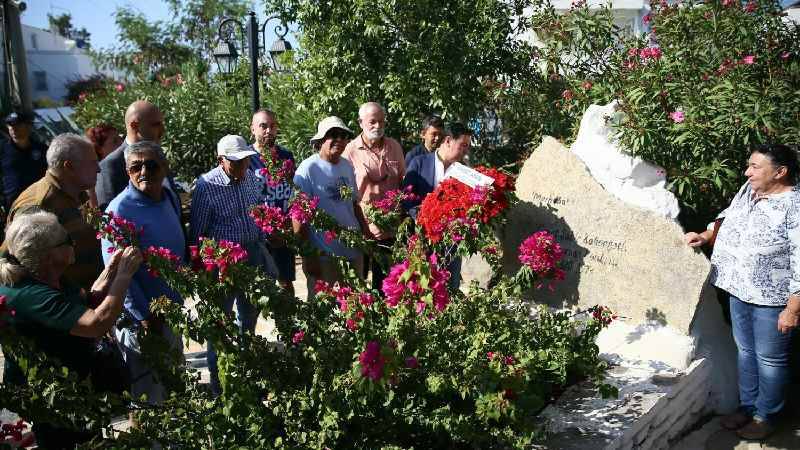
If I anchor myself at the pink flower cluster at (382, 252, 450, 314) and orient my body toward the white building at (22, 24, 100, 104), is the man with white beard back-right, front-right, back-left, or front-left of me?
front-right

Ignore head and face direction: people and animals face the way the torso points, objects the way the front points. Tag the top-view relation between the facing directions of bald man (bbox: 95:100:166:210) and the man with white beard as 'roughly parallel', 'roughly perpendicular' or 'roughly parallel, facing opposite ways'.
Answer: roughly perpendicular

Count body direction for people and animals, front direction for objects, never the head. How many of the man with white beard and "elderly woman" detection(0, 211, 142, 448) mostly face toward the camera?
1

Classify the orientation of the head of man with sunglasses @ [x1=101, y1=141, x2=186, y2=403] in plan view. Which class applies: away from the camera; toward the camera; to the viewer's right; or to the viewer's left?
toward the camera

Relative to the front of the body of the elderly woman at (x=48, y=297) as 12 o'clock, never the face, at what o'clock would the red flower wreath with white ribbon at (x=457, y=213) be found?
The red flower wreath with white ribbon is roughly at 12 o'clock from the elderly woman.

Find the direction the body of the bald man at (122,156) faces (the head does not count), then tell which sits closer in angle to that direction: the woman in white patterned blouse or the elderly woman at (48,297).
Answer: the woman in white patterned blouse

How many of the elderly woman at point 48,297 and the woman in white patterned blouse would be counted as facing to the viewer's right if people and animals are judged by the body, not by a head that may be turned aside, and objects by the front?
1

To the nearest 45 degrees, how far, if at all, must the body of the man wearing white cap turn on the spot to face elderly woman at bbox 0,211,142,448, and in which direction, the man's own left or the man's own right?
approximately 90° to the man's own right

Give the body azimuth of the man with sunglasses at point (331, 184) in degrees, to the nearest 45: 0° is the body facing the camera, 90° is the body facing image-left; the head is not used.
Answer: approximately 315°

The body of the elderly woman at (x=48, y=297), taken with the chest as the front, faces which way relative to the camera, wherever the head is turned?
to the viewer's right

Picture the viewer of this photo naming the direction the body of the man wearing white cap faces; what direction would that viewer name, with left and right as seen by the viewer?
facing the viewer and to the right of the viewer

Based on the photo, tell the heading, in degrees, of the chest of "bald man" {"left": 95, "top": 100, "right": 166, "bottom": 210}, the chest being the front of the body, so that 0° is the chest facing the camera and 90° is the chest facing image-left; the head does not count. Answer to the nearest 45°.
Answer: approximately 315°

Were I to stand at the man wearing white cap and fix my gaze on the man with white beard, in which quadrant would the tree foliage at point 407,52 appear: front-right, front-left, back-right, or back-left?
front-left

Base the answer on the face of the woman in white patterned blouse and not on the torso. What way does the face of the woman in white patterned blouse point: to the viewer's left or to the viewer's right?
to the viewer's left

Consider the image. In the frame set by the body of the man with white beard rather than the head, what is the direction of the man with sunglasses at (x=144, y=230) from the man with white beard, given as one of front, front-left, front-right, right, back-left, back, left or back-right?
front-right

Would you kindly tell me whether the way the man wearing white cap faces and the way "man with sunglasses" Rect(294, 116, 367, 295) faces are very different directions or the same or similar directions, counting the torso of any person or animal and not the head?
same or similar directions

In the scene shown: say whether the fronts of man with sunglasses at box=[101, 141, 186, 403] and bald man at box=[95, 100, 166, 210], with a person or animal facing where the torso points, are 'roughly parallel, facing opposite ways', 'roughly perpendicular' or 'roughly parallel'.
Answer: roughly parallel

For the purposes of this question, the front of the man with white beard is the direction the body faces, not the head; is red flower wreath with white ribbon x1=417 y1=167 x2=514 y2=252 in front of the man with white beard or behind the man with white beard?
in front
